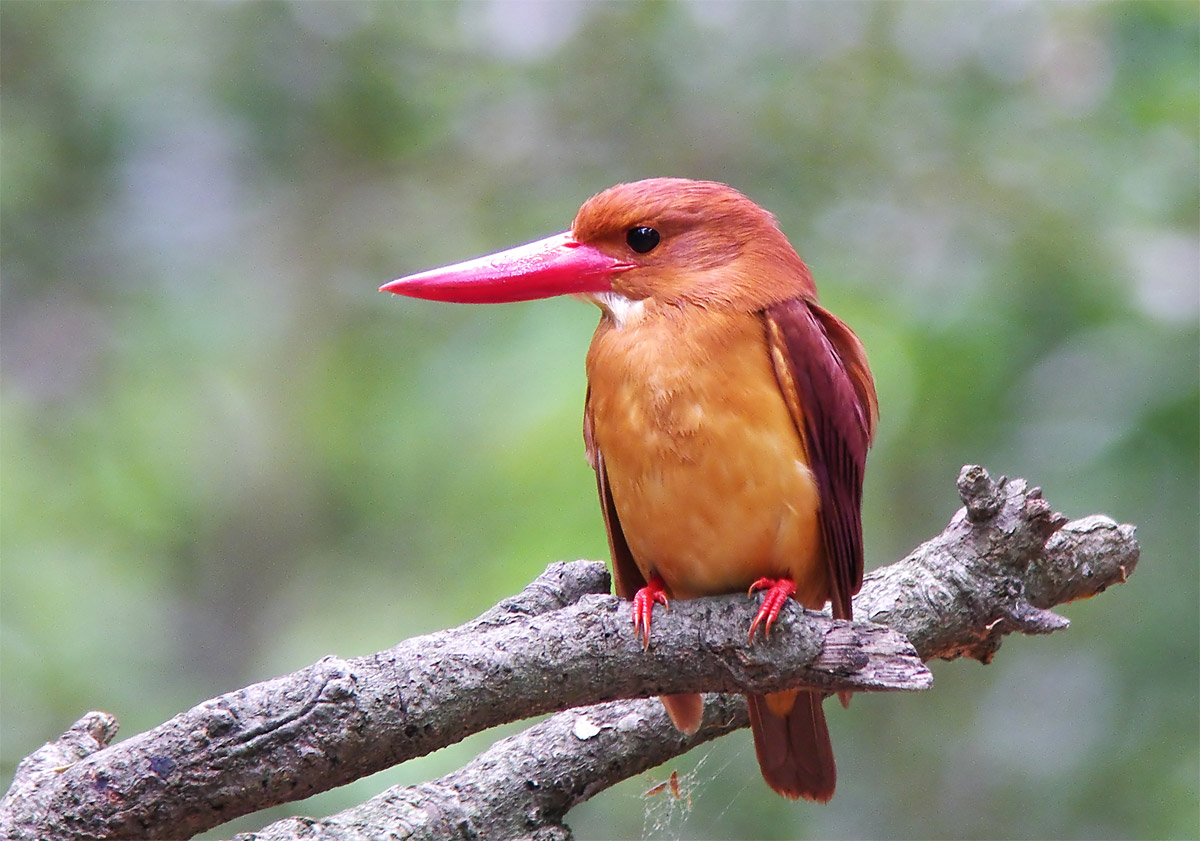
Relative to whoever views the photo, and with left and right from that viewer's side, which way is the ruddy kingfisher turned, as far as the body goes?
facing the viewer and to the left of the viewer
